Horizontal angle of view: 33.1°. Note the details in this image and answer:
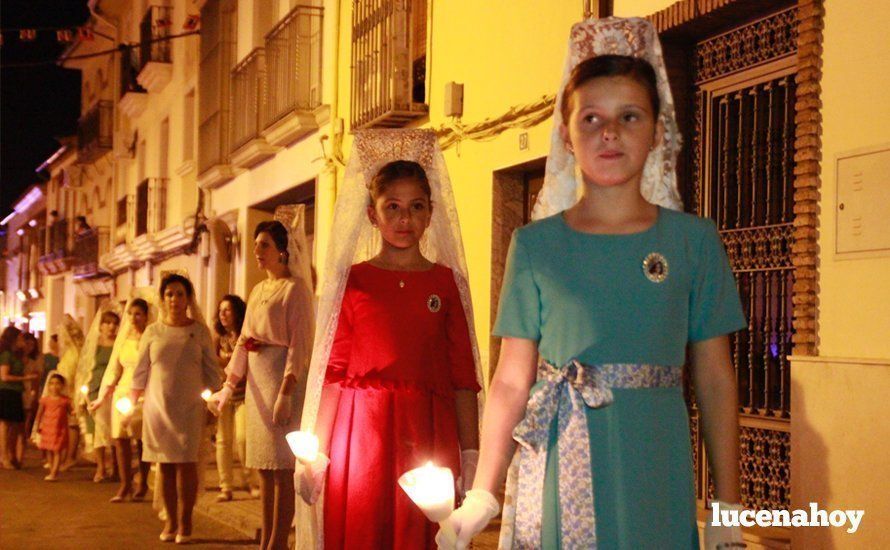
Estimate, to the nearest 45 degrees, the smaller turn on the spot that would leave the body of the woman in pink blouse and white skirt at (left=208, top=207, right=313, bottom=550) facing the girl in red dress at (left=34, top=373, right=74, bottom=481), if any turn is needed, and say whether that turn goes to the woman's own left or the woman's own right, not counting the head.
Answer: approximately 135° to the woman's own right

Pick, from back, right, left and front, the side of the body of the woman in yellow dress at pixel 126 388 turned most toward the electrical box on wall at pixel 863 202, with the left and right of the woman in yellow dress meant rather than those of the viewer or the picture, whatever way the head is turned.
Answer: front

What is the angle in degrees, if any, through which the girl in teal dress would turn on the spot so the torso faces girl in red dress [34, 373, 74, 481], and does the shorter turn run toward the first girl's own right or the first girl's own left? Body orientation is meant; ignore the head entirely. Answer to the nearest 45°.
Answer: approximately 135° to the first girl's own right

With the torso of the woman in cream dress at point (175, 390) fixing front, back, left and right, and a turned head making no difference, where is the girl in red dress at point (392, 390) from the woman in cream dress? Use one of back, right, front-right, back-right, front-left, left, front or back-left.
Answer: front

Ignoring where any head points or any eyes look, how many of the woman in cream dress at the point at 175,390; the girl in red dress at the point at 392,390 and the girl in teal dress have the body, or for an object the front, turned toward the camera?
3

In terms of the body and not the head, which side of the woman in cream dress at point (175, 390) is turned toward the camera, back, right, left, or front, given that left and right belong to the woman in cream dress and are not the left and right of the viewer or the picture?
front

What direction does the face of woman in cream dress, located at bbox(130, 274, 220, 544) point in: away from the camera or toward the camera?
toward the camera

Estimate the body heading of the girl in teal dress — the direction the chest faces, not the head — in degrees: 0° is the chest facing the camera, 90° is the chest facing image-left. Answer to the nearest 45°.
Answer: approximately 0°

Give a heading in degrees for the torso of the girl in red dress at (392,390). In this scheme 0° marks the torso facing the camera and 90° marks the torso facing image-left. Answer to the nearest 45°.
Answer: approximately 0°

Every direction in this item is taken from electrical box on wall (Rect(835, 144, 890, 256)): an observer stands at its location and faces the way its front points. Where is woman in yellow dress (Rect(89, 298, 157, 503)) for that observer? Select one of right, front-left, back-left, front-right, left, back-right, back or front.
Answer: right

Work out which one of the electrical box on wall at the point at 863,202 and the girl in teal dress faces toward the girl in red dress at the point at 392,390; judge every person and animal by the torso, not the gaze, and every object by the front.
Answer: the electrical box on wall

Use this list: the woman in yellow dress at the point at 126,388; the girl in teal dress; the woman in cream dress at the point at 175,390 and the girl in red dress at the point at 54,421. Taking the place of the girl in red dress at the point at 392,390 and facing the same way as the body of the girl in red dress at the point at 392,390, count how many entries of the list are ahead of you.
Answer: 1

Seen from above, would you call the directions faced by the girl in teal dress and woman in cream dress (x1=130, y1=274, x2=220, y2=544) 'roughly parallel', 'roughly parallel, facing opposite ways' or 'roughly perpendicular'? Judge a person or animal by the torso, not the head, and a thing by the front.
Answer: roughly parallel
